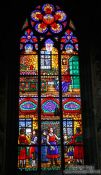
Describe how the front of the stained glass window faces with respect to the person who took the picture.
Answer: facing the viewer
